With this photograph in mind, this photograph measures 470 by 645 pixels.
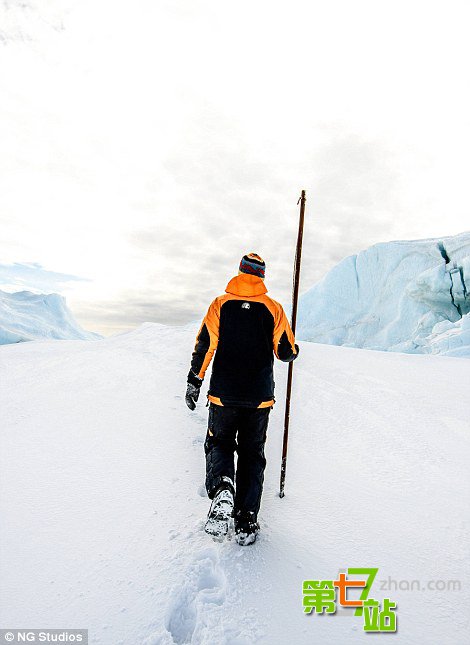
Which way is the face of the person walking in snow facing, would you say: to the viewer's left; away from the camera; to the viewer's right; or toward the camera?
away from the camera

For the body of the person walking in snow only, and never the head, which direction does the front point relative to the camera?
away from the camera
